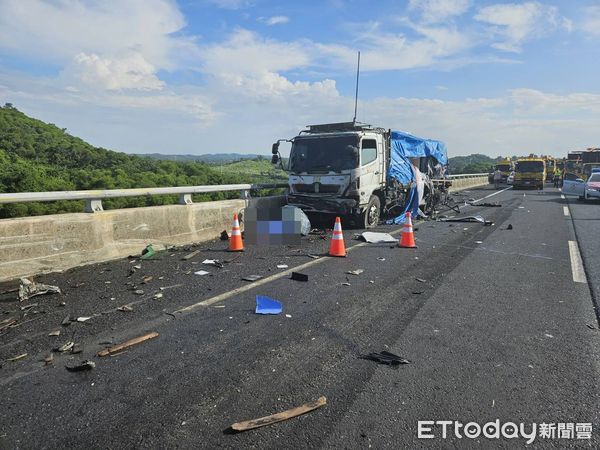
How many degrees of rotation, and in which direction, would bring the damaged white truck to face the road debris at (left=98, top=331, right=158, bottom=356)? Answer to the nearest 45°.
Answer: approximately 45° to its left

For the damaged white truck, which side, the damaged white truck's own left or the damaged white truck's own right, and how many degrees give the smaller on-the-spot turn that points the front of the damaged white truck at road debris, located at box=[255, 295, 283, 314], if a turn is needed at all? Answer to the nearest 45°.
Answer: approximately 45° to the damaged white truck's own left

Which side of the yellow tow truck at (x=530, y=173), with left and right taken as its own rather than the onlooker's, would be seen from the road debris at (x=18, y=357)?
front

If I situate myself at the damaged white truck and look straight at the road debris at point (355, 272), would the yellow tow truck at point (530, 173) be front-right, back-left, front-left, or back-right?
back-left

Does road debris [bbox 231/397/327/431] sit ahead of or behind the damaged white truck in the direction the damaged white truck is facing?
ahead

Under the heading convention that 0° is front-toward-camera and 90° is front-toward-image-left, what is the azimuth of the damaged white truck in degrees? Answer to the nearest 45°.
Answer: approximately 45°

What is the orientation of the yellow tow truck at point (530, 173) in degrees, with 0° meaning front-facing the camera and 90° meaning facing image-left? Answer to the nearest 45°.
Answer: approximately 0°

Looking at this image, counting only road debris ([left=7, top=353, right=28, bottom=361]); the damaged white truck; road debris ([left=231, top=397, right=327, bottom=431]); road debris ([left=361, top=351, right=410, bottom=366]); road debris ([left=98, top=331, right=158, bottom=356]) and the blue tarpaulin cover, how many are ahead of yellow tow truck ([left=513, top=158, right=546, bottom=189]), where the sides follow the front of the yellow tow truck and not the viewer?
6

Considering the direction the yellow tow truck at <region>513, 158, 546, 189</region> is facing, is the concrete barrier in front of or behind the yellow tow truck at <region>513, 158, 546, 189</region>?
in front

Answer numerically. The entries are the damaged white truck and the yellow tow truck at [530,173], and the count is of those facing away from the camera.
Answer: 0

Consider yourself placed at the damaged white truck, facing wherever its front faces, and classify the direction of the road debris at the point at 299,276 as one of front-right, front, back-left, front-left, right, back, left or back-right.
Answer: front-left

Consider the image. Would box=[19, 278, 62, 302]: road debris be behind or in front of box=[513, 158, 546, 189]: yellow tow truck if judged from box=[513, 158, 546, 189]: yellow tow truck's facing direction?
in front
